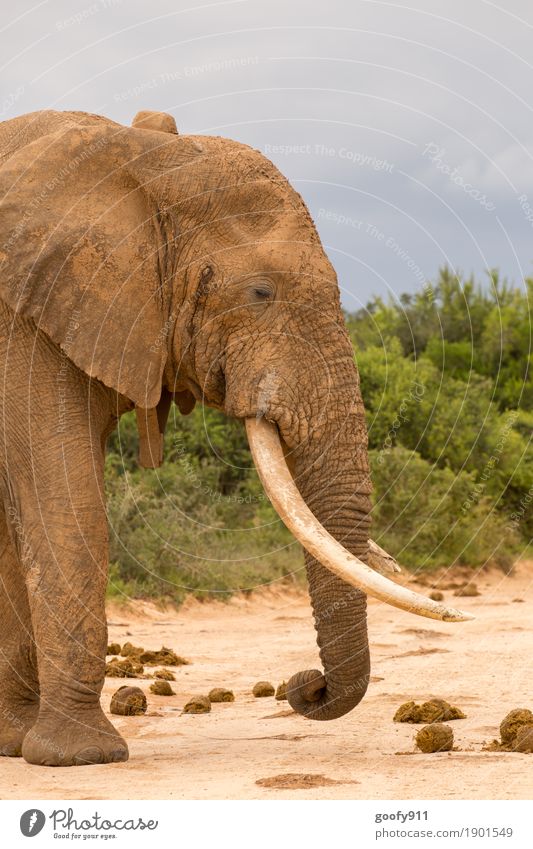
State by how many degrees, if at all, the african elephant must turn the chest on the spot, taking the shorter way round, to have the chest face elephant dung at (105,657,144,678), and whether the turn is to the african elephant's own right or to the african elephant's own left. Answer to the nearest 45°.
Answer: approximately 90° to the african elephant's own left

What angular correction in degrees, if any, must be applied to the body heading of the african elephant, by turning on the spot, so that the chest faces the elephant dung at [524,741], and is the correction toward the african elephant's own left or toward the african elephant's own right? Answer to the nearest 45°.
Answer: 0° — it already faces it

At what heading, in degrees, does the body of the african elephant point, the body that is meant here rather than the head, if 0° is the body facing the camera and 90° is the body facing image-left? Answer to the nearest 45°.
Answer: approximately 270°

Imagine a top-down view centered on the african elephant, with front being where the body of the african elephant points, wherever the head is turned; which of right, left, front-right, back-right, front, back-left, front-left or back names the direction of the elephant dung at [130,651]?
left

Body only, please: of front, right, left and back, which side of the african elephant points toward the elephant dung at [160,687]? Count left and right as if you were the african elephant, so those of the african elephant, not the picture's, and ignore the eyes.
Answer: left

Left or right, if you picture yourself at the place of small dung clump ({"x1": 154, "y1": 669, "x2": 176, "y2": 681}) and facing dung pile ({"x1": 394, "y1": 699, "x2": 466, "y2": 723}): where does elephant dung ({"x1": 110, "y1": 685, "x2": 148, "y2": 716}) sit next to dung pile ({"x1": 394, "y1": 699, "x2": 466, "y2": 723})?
right
